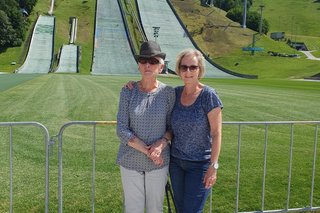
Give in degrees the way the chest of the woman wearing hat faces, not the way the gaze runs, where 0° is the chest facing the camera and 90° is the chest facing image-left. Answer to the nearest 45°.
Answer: approximately 0°
